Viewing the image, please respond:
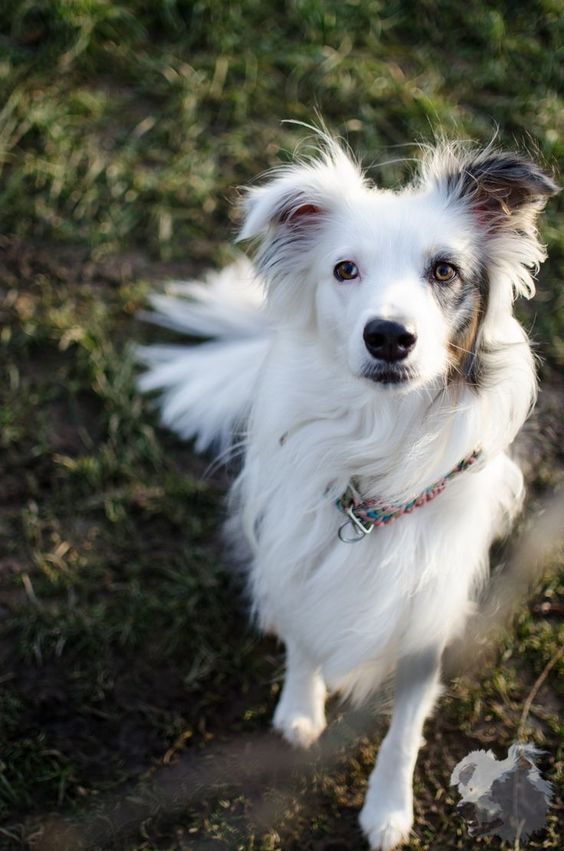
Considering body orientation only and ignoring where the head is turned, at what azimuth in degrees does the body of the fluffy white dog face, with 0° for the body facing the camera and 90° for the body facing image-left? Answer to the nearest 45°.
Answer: approximately 0°
